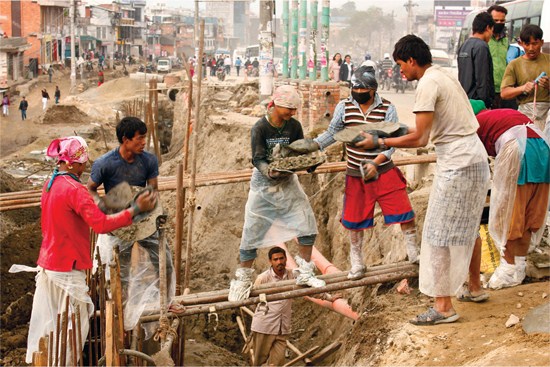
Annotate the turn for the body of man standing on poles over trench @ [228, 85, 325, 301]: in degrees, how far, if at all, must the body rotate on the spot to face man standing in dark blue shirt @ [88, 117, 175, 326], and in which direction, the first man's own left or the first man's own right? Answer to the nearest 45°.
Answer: approximately 135° to the first man's own right

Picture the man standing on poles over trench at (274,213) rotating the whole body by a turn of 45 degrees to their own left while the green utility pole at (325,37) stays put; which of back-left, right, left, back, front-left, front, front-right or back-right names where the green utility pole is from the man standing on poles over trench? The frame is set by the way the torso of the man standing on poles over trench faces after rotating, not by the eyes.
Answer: left

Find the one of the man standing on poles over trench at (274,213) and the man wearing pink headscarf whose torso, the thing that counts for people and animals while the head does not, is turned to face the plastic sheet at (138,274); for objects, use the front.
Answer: the man wearing pink headscarf

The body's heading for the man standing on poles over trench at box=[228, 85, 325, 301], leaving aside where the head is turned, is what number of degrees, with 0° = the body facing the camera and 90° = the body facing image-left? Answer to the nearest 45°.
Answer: approximately 315°

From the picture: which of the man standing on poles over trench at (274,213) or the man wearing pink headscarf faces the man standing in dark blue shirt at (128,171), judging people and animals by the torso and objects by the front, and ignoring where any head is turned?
the man wearing pink headscarf

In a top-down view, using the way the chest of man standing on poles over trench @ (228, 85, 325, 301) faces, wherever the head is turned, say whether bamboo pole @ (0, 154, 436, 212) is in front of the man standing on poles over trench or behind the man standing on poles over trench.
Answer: behind

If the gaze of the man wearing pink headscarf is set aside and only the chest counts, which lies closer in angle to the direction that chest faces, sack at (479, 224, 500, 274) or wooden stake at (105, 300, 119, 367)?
the sack

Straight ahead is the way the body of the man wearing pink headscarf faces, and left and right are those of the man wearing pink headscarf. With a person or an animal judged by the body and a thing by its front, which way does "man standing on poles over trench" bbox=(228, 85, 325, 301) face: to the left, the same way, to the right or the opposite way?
to the right

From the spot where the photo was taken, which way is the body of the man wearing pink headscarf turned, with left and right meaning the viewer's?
facing away from the viewer and to the right of the viewer

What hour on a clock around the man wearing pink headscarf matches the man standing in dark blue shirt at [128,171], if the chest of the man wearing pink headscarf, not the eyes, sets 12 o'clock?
The man standing in dark blue shirt is roughly at 12 o'clock from the man wearing pink headscarf.

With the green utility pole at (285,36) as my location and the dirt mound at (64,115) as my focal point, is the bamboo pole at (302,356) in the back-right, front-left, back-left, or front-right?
back-left

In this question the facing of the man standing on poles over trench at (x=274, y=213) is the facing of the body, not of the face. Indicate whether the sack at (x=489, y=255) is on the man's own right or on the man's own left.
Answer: on the man's own left
